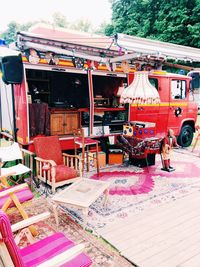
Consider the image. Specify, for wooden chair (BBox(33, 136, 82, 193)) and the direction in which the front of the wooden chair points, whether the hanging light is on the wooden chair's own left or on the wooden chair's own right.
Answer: on the wooden chair's own left

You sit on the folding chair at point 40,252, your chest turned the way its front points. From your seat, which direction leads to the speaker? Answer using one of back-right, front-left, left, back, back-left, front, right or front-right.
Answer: front-left

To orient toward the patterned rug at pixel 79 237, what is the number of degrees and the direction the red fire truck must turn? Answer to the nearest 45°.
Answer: approximately 135° to its right

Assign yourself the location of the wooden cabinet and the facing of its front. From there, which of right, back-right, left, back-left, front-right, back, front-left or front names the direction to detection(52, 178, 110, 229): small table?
front

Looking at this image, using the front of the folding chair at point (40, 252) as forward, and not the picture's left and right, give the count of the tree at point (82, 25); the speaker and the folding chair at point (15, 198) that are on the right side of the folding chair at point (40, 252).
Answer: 0

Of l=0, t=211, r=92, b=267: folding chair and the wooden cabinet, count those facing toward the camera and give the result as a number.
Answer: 1

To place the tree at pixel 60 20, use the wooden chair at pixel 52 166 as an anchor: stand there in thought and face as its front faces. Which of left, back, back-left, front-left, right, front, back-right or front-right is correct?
back-left

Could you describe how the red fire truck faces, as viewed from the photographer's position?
facing away from the viewer and to the right of the viewer

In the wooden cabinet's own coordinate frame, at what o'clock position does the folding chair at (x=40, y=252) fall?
The folding chair is roughly at 12 o'clock from the wooden cabinet.

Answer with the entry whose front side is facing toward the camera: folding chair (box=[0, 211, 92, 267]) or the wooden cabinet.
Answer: the wooden cabinet

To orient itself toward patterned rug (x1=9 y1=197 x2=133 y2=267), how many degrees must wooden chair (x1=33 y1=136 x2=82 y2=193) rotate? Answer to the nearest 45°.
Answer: approximately 45° to its right

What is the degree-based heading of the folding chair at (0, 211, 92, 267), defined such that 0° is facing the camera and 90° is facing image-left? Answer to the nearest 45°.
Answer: approximately 225°

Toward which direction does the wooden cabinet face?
toward the camera

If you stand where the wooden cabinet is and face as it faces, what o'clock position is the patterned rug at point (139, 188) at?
The patterned rug is roughly at 11 o'clock from the wooden cabinet.

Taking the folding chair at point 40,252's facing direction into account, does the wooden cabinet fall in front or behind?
in front

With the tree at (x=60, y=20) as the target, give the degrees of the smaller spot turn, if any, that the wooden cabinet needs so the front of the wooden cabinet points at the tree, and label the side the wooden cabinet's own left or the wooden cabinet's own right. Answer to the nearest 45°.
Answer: approximately 180°

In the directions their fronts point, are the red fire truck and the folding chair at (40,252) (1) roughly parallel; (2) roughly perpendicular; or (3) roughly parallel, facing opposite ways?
roughly parallel

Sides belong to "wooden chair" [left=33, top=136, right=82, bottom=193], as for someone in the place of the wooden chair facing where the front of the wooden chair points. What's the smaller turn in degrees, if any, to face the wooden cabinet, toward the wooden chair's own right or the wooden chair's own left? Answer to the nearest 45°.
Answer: approximately 135° to the wooden chair's own left

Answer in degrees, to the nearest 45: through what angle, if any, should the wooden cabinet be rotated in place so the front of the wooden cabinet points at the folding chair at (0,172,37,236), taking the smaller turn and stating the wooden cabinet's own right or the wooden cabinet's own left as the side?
0° — it already faces it

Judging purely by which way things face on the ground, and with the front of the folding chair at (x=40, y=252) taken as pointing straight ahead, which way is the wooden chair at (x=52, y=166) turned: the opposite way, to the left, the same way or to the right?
to the right

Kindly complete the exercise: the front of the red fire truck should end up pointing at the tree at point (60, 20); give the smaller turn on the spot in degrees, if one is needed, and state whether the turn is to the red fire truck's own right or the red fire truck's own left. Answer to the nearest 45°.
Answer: approximately 45° to the red fire truck's own left

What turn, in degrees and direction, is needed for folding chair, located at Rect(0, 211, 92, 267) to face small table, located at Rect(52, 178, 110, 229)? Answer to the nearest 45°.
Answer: approximately 45° to its left
